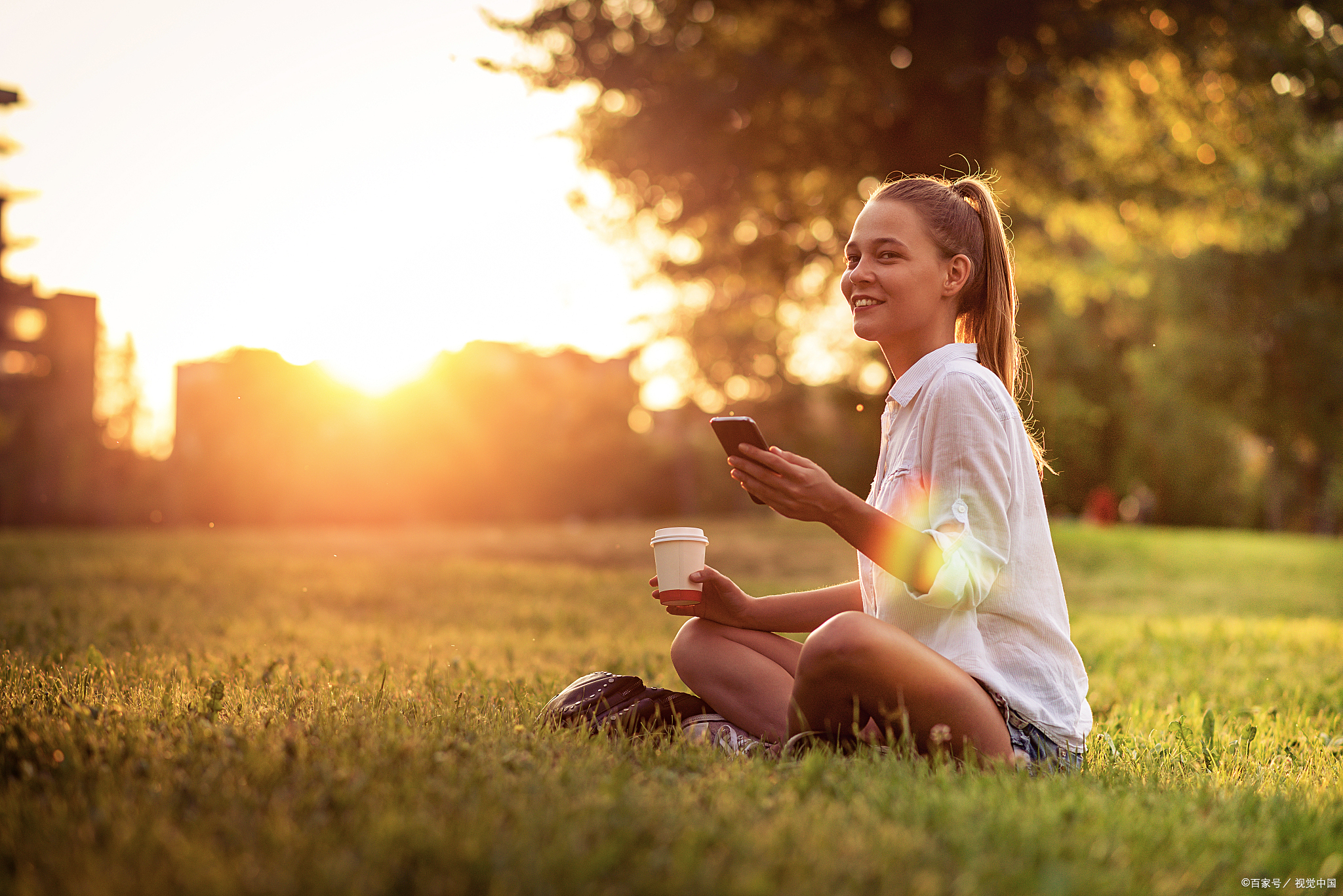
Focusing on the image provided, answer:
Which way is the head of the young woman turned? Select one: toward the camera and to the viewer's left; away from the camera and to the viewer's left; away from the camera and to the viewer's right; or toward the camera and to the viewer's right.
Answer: toward the camera and to the viewer's left

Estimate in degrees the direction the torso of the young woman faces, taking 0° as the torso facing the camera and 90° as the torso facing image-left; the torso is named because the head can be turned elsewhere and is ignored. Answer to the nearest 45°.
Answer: approximately 90°
